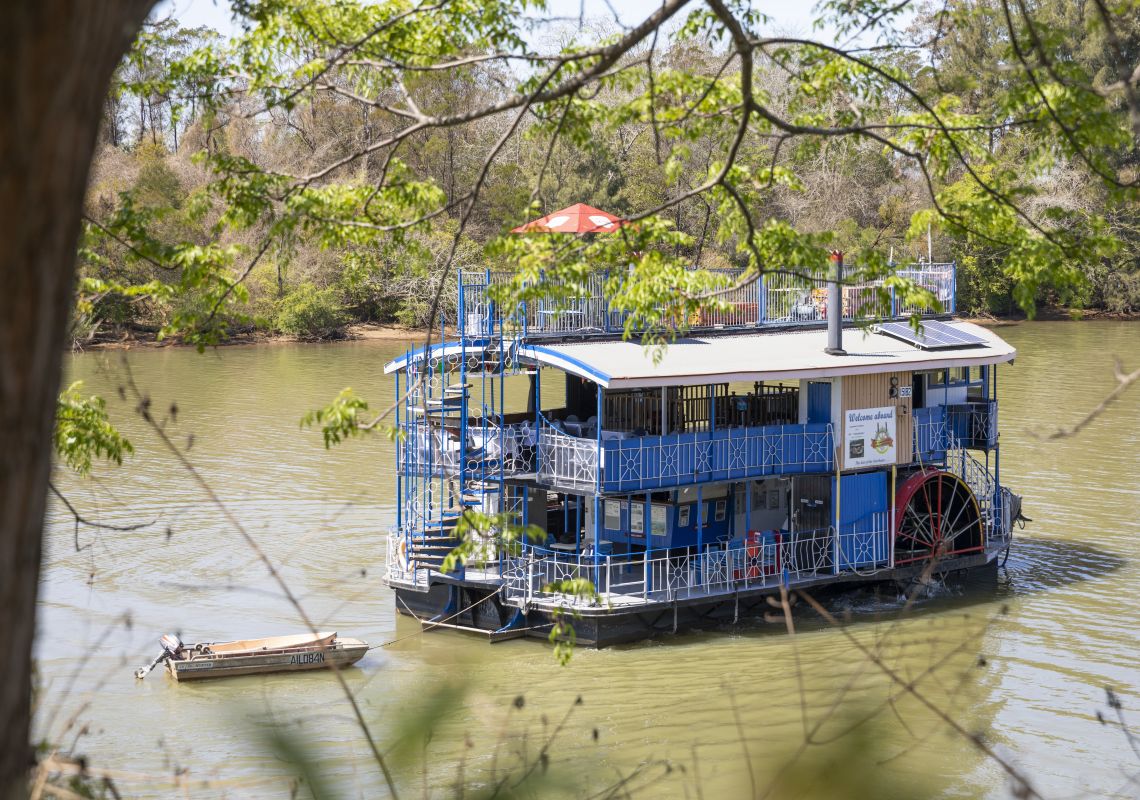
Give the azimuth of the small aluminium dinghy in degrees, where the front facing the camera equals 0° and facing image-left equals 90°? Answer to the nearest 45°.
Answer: approximately 270°

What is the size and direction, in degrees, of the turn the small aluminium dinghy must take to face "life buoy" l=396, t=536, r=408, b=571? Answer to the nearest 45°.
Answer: approximately 45° to its left

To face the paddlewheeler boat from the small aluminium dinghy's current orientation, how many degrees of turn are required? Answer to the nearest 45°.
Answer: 0° — it already faces it
